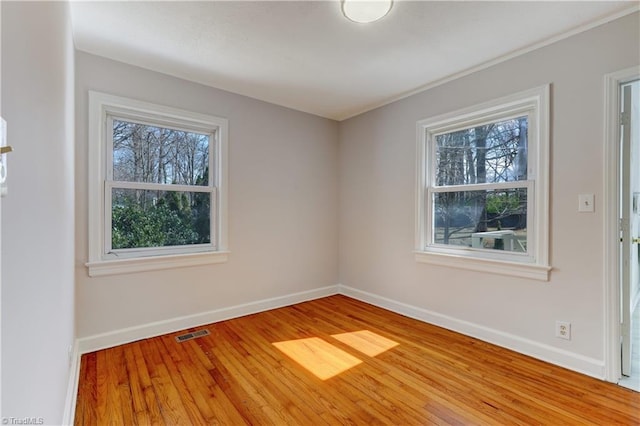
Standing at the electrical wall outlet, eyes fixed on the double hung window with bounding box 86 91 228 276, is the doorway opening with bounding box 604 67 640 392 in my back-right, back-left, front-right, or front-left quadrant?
back-left

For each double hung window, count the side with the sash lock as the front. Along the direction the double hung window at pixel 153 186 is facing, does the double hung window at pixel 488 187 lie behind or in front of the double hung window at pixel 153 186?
in front

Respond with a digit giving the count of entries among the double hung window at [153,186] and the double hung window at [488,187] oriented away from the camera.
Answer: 0

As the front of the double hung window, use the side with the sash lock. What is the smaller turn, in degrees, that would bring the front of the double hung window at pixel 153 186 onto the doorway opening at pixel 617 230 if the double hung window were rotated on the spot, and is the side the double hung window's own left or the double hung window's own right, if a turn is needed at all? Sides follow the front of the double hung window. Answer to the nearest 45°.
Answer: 0° — it already faces it

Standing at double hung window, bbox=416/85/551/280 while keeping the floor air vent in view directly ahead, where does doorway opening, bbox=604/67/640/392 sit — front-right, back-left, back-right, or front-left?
back-left

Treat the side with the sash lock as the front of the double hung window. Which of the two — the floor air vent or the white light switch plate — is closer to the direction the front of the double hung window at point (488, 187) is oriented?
the floor air vent

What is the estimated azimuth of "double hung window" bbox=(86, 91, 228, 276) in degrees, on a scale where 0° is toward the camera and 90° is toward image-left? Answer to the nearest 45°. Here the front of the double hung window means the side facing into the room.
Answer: approximately 315°

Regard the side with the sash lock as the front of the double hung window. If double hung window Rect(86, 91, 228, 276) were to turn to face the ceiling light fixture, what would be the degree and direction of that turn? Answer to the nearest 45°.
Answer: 0° — it already faces it

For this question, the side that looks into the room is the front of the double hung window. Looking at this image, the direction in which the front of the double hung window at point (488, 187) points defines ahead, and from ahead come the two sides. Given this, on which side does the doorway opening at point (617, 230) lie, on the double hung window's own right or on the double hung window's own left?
on the double hung window's own left

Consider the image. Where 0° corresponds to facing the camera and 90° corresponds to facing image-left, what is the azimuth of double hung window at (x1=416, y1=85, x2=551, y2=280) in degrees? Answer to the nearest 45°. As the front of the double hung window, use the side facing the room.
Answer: approximately 45°

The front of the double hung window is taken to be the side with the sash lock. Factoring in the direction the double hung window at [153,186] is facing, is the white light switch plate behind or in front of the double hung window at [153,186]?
in front

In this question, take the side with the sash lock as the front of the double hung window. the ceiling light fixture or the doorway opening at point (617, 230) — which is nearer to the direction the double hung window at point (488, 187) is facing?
the ceiling light fixture

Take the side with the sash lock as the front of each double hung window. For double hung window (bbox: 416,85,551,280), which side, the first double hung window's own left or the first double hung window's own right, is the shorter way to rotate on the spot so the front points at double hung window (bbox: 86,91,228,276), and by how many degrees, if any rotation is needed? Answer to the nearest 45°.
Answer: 0° — it already faces it
